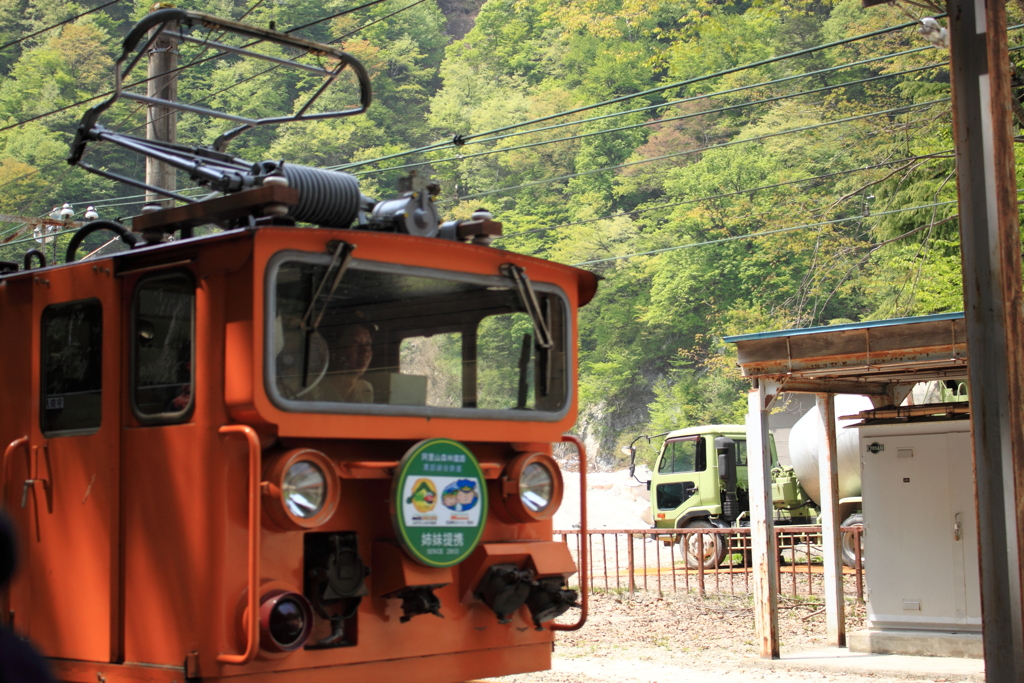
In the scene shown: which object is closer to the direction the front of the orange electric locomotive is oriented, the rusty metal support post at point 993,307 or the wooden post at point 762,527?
the rusty metal support post

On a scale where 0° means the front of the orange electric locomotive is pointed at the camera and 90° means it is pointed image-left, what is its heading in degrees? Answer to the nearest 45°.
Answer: approximately 315°

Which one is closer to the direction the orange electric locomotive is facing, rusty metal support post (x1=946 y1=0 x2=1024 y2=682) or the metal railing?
the rusty metal support post

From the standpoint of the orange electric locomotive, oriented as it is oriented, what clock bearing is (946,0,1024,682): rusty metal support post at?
The rusty metal support post is roughly at 10 o'clock from the orange electric locomotive.

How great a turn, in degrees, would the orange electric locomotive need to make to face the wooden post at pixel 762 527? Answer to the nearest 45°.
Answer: approximately 90° to its left

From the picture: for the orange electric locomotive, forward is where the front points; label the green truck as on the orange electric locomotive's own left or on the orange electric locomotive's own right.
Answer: on the orange electric locomotive's own left

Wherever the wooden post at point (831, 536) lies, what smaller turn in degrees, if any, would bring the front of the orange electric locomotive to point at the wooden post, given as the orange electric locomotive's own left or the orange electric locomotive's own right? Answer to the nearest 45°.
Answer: approximately 90° to the orange electric locomotive's own left

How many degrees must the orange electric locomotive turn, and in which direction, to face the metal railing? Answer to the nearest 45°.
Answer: approximately 90° to its left

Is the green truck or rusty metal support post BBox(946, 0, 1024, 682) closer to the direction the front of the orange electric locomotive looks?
the rusty metal support post
